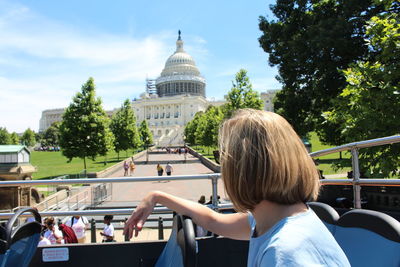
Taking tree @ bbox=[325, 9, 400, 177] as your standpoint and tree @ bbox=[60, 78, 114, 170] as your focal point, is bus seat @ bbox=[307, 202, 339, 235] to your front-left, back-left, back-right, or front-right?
back-left

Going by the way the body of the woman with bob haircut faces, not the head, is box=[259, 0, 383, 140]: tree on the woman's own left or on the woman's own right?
on the woman's own right

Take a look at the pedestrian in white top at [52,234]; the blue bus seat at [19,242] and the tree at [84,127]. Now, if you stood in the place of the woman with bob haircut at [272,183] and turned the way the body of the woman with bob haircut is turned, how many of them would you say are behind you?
0

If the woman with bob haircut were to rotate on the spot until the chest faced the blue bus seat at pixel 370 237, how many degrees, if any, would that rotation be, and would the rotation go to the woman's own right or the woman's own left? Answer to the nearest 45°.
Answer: approximately 90° to the woman's own right

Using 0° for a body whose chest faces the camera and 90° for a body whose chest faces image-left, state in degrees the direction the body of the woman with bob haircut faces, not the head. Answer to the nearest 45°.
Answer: approximately 135°

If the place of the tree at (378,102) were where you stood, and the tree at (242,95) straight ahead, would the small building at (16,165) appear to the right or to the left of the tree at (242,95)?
left

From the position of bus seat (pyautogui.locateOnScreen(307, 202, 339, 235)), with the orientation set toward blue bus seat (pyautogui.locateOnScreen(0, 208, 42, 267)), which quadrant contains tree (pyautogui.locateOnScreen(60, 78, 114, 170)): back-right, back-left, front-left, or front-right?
front-right

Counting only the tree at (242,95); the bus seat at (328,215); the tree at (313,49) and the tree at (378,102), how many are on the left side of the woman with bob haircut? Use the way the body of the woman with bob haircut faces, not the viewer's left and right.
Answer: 0

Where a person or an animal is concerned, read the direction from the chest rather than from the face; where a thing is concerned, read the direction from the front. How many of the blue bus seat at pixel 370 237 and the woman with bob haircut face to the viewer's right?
0

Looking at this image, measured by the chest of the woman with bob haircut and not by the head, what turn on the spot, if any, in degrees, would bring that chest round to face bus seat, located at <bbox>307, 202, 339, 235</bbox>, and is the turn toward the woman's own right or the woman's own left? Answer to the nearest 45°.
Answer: approximately 45° to the woman's own right
